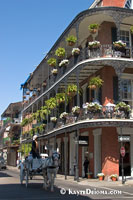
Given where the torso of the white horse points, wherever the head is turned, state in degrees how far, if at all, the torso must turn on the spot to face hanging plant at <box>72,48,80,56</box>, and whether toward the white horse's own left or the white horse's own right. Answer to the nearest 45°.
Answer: approximately 135° to the white horse's own left

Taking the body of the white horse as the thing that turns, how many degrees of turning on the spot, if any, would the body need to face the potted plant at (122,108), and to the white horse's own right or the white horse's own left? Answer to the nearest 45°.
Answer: approximately 90° to the white horse's own left

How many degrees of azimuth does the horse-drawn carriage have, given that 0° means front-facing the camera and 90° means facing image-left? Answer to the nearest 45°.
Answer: approximately 315°

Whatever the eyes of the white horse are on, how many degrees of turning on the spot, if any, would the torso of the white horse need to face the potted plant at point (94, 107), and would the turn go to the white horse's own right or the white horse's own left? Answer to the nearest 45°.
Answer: approximately 135° to the white horse's own left

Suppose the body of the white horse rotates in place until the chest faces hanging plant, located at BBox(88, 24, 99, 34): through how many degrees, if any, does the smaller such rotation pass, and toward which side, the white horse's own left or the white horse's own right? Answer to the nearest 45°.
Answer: approximately 135° to the white horse's own left

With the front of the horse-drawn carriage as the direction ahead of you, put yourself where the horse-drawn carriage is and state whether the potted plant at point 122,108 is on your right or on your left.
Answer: on your left

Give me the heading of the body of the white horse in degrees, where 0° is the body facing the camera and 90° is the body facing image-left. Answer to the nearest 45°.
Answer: approximately 315°
